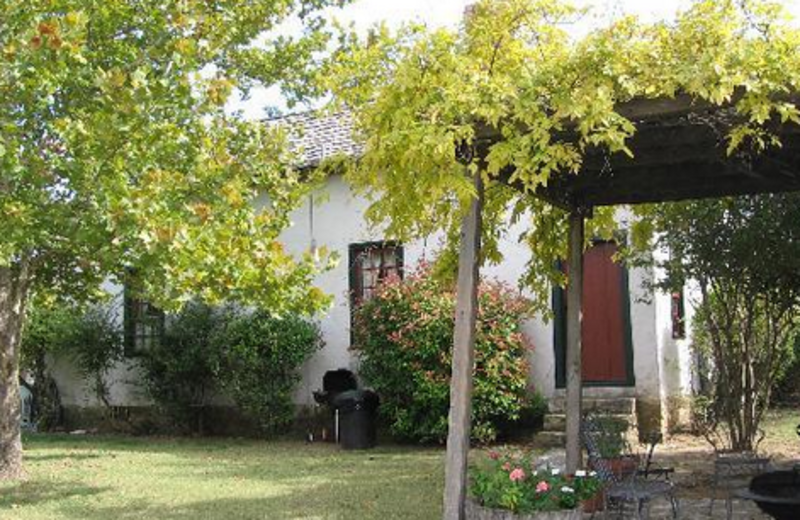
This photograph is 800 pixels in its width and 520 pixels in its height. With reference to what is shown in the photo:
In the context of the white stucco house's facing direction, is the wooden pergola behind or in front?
in front

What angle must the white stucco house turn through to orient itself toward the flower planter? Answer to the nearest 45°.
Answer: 0° — it already faces it

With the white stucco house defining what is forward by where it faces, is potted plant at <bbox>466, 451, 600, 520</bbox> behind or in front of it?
in front

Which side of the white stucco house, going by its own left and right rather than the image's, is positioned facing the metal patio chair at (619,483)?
front

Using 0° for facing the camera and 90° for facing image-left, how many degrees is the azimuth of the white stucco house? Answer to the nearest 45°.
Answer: approximately 0°

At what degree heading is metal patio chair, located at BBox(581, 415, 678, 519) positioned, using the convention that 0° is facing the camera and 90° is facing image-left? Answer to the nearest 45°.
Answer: approximately 315°
